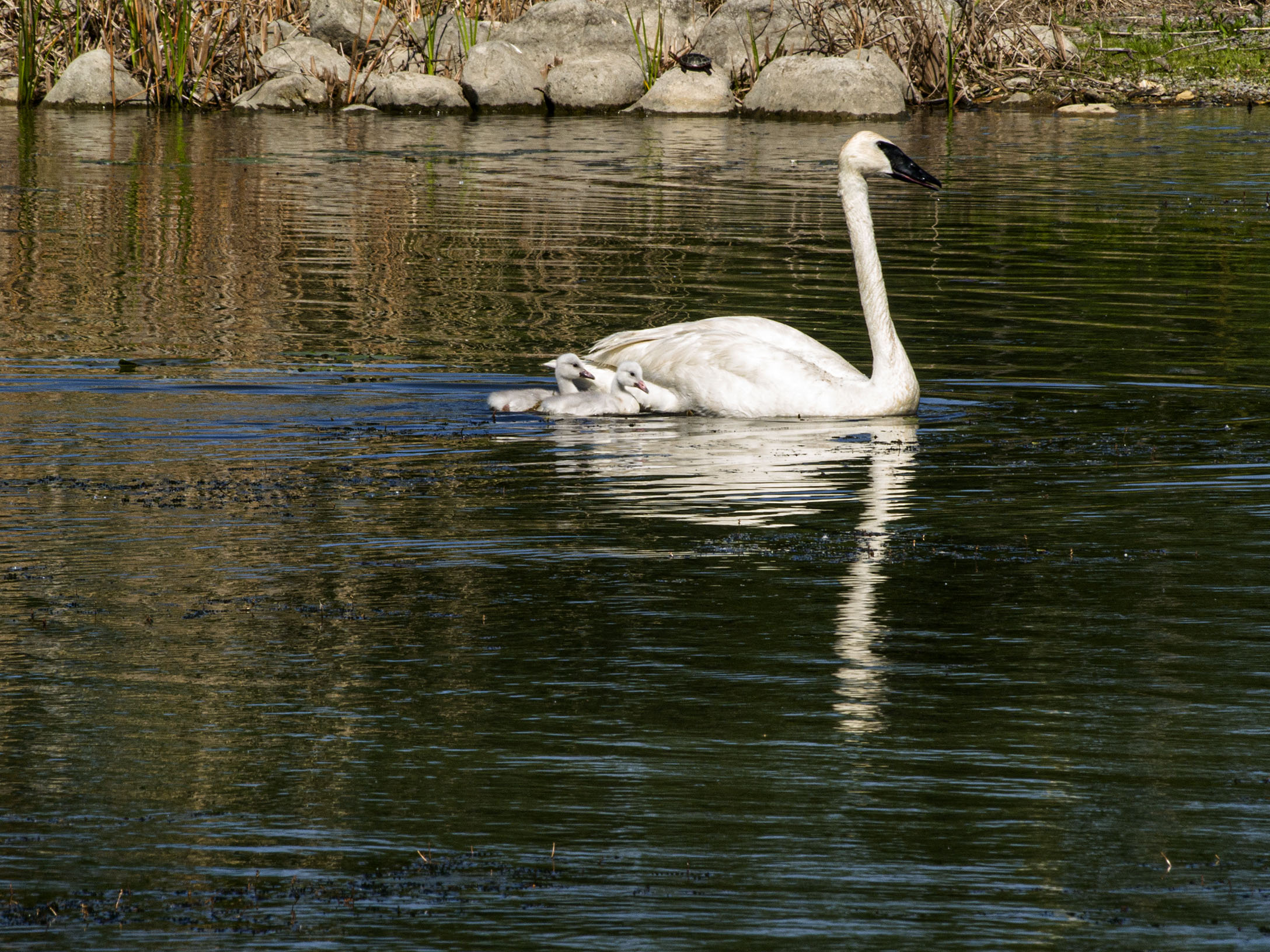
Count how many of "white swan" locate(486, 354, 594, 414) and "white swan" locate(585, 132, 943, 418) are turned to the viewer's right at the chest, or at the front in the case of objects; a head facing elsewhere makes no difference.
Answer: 2

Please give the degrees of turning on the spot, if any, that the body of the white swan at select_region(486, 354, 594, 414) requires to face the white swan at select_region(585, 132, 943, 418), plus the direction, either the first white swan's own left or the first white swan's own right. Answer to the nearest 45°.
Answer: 0° — it already faces it

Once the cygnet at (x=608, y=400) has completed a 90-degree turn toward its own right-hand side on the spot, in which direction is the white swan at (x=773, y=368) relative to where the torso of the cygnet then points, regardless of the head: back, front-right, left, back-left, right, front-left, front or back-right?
left

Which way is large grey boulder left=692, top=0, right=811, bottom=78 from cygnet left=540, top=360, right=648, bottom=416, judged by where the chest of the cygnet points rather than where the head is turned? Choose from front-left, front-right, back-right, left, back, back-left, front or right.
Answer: left

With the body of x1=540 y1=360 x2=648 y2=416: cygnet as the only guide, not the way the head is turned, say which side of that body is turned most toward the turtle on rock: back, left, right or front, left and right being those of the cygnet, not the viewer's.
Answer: left

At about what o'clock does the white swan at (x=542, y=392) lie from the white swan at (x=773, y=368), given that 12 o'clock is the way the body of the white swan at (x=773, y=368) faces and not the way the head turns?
the white swan at (x=542, y=392) is roughly at 6 o'clock from the white swan at (x=773, y=368).

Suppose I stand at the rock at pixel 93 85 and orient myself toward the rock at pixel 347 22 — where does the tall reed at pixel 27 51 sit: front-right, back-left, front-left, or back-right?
back-left

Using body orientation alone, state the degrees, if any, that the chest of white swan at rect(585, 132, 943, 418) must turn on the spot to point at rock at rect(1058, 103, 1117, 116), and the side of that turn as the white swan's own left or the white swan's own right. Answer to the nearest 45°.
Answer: approximately 90° to the white swan's own left

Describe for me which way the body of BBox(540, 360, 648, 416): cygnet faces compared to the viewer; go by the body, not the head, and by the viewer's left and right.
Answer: facing to the right of the viewer

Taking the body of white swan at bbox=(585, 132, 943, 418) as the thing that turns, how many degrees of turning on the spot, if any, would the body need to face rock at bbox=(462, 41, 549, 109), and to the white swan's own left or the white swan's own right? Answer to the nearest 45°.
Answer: approximately 90° to the white swan's own left

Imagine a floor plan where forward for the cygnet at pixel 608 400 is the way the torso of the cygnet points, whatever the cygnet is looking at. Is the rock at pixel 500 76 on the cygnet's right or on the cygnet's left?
on the cygnet's left

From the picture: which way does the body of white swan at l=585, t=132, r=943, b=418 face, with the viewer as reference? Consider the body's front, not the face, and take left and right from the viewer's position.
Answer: facing to the right of the viewer

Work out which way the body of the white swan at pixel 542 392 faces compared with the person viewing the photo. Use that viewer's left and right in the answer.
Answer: facing to the right of the viewer

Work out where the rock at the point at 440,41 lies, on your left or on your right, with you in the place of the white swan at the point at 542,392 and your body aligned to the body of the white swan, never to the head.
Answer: on your left

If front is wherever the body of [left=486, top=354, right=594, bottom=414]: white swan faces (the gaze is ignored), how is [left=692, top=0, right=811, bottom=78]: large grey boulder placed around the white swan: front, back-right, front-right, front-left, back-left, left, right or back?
left

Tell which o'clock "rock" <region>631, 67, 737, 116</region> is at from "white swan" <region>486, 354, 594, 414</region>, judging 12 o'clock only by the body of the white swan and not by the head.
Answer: The rock is roughly at 9 o'clock from the white swan.

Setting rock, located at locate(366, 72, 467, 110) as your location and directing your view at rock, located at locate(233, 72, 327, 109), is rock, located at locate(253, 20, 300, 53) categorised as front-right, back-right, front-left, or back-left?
front-right
